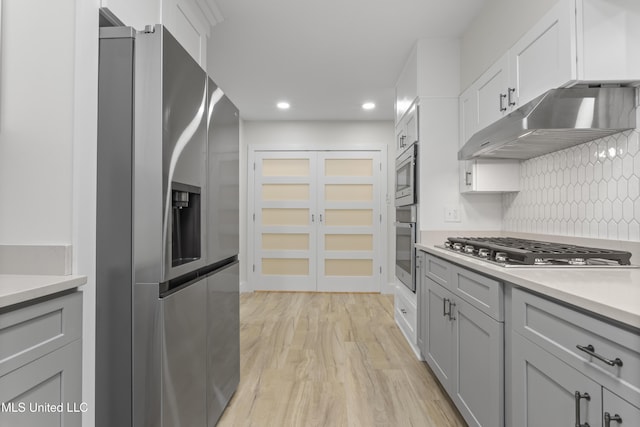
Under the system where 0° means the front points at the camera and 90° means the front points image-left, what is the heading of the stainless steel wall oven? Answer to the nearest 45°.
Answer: approximately 90°

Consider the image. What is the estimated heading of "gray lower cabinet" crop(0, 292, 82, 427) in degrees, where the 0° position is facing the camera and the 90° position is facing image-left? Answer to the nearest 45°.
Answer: approximately 315°

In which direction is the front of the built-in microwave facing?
to the viewer's left

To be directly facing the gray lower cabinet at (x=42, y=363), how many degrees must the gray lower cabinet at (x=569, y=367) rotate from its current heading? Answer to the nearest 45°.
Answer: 0° — it already faces it

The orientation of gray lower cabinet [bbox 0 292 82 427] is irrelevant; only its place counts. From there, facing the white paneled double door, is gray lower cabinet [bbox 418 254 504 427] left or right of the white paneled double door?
right
